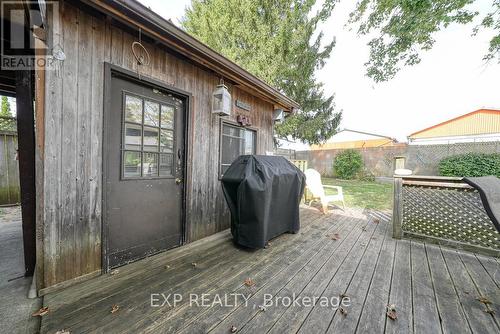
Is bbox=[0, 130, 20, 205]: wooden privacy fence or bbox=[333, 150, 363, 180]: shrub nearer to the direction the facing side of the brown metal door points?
the shrub

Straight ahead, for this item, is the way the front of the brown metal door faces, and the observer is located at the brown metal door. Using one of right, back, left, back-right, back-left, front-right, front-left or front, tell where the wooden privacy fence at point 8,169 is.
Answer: back

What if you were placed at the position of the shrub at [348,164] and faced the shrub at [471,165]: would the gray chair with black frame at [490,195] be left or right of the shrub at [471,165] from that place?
right

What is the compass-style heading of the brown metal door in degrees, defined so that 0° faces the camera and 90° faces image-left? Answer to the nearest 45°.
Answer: approximately 315°

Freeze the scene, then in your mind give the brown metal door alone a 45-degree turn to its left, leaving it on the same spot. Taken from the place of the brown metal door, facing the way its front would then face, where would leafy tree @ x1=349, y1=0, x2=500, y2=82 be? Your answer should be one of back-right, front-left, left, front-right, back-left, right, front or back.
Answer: front

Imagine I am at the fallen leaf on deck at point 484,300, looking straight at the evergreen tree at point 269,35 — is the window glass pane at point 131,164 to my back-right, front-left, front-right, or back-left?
front-left

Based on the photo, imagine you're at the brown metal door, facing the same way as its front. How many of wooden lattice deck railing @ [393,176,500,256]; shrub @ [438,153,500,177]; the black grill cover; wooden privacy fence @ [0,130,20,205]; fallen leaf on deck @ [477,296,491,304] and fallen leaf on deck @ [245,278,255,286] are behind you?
1

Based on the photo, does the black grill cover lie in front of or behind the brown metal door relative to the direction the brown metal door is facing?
in front

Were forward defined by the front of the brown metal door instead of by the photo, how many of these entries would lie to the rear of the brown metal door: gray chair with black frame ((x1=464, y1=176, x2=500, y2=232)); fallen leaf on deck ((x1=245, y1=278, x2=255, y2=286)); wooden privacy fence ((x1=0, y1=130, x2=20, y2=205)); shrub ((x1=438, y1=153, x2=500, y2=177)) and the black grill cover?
1

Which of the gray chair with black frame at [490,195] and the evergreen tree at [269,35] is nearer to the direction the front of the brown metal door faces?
the gray chair with black frame

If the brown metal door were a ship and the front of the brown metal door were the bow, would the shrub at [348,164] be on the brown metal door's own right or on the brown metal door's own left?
on the brown metal door's own left

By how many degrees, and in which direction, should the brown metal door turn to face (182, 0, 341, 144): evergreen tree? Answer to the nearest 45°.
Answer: approximately 90° to its left

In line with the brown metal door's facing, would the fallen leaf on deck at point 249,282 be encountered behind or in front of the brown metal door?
in front
